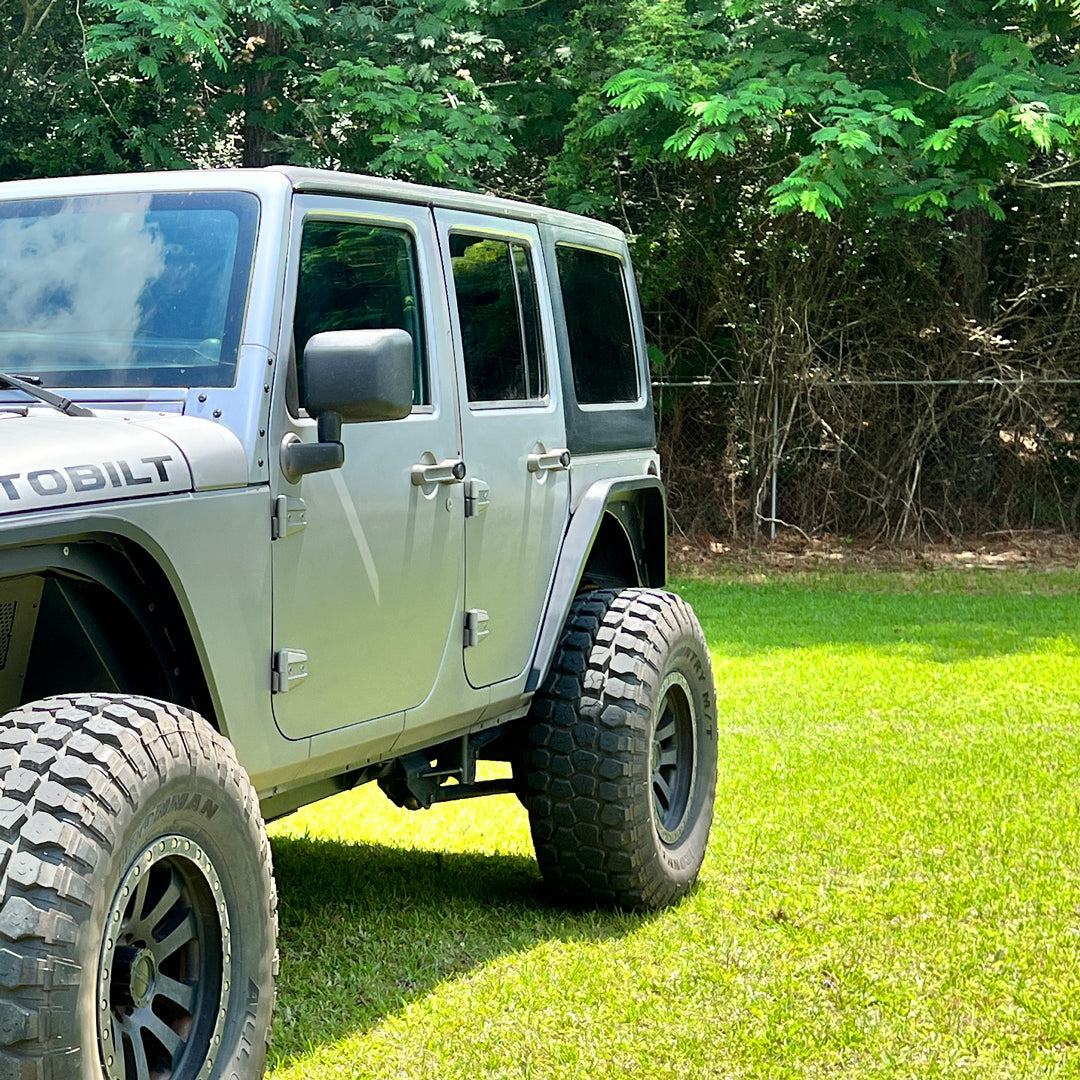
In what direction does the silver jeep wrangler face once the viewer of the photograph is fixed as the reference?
facing the viewer and to the left of the viewer

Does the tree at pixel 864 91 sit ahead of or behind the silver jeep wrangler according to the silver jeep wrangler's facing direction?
behind

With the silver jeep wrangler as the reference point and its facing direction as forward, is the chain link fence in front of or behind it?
behind
